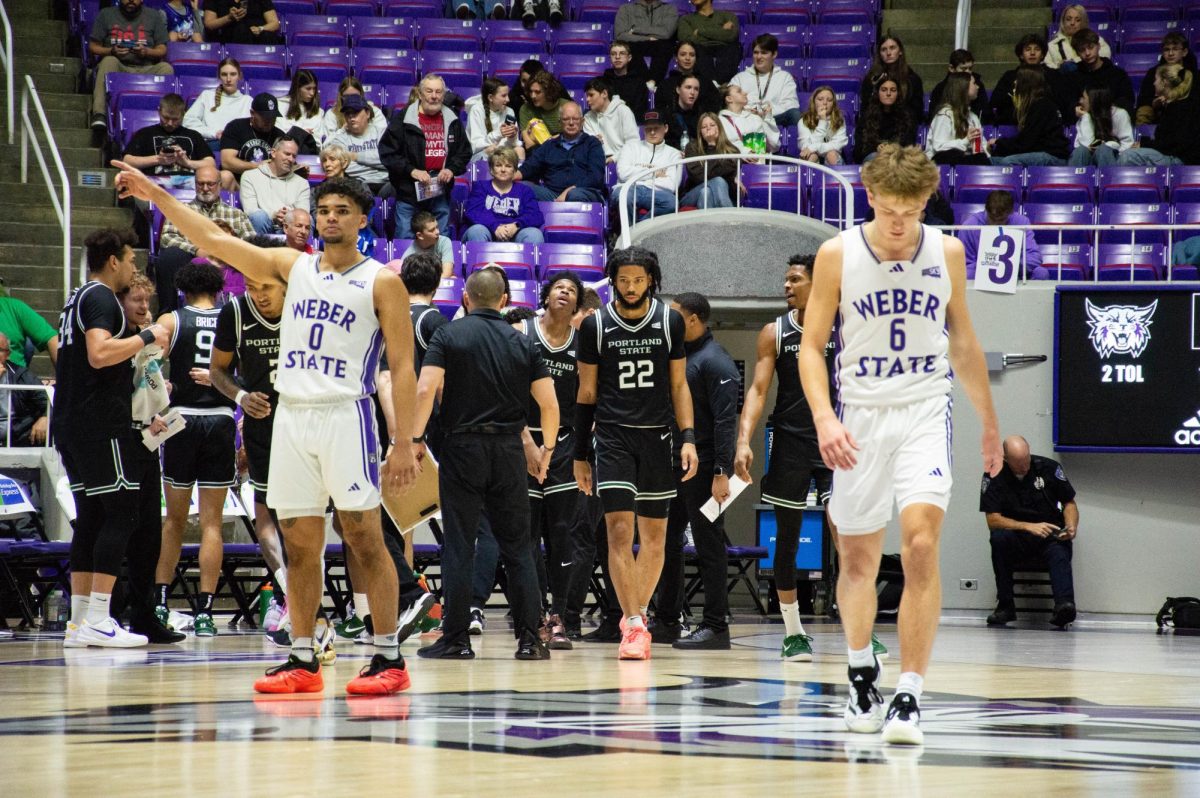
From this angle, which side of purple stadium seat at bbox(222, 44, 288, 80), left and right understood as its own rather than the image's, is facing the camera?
front

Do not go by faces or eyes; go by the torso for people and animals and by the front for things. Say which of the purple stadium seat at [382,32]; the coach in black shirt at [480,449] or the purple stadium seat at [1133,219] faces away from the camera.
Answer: the coach in black shirt

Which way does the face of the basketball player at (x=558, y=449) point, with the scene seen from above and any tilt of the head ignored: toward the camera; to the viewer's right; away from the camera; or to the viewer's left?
toward the camera

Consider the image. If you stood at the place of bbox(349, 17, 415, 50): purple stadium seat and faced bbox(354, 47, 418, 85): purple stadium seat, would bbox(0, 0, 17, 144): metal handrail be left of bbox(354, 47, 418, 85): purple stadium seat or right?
right

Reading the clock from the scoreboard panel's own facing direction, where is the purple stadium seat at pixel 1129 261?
The purple stadium seat is roughly at 6 o'clock from the scoreboard panel.

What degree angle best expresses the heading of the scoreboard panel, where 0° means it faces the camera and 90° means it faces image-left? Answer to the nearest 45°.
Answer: approximately 0°

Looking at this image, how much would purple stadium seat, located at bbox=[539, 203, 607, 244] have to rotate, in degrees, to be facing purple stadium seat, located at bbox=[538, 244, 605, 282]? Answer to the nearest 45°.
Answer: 0° — it already faces it

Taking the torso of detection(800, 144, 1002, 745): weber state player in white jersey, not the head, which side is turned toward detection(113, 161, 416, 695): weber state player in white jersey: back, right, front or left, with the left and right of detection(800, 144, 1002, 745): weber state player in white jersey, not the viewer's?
right

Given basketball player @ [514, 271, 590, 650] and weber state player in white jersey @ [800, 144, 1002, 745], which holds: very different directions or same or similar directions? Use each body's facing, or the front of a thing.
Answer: same or similar directions

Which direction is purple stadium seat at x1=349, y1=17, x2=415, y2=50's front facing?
toward the camera

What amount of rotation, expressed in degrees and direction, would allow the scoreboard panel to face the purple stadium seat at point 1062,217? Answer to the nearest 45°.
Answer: approximately 180°

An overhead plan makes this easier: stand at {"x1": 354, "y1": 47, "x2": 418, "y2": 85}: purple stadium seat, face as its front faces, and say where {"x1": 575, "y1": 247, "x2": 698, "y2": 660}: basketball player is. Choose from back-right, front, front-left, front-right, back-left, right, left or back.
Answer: front

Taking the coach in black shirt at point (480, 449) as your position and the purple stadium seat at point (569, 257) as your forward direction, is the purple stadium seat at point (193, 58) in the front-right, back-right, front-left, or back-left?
front-left

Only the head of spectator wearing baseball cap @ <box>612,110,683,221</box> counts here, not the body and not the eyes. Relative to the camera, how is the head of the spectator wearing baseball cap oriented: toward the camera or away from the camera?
toward the camera

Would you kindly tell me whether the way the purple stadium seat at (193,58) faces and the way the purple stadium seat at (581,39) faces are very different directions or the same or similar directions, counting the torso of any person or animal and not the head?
same or similar directions

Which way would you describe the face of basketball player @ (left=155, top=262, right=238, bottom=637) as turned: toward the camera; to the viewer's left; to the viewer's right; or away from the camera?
away from the camera

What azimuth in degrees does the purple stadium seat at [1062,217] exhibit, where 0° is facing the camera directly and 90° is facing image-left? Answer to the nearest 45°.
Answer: approximately 0°

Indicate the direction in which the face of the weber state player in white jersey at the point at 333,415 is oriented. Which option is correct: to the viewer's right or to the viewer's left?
to the viewer's left

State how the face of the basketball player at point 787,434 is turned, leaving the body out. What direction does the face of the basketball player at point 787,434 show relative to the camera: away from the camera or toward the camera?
toward the camera

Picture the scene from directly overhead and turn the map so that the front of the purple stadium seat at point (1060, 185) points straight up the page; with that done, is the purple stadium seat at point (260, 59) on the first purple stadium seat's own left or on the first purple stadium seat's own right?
on the first purple stadium seat's own right

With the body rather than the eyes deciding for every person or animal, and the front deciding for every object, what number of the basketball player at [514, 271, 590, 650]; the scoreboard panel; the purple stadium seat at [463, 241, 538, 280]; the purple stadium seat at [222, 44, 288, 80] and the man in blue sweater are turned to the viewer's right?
0
